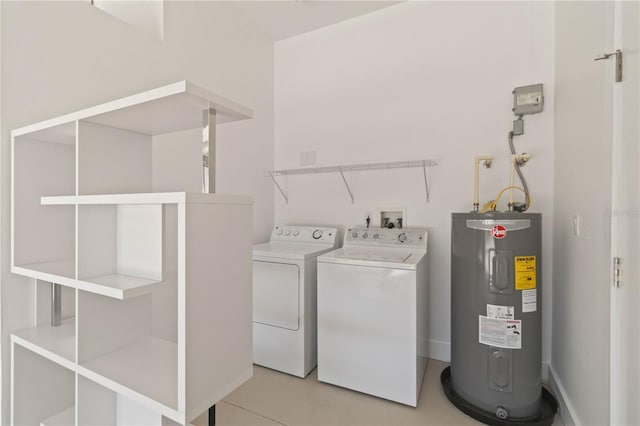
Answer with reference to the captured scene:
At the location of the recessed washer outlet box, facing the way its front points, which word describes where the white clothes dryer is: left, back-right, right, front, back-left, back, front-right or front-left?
front-right

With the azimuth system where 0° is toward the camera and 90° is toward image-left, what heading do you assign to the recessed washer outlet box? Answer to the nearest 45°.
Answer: approximately 0°

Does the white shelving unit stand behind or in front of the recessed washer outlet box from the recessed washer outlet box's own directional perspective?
in front

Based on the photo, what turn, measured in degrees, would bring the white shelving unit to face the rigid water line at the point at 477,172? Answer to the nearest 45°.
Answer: approximately 135° to its left

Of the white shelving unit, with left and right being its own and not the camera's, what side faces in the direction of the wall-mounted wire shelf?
back

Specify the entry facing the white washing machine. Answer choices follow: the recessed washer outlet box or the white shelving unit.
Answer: the recessed washer outlet box

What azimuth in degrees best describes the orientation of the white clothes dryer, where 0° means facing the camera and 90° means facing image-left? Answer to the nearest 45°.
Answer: approximately 45°

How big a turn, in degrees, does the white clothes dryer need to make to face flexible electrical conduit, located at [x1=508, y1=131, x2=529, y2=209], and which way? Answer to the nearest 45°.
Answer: approximately 135° to its left

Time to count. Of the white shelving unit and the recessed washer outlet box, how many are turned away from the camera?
0

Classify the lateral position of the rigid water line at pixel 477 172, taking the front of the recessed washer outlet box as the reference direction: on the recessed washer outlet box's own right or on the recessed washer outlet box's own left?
on the recessed washer outlet box's own left
